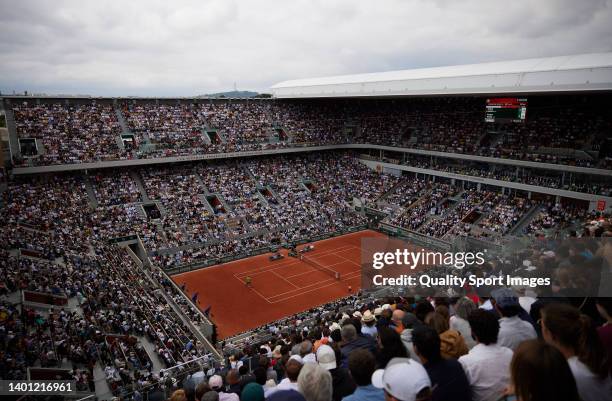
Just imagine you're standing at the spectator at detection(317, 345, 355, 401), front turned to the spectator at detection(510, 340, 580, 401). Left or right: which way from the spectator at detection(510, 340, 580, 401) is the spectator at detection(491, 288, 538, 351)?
left

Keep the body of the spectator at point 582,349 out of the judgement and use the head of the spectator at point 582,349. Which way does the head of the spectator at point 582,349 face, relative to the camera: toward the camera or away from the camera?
away from the camera

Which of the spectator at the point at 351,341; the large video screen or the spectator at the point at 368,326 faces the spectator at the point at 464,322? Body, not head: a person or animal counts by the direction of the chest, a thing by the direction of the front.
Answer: the large video screen

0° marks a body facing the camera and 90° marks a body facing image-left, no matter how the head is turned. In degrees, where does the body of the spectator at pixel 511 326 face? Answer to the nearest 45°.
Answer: approximately 135°

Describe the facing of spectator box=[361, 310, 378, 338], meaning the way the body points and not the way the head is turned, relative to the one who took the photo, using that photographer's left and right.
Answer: facing away from the viewer and to the left of the viewer

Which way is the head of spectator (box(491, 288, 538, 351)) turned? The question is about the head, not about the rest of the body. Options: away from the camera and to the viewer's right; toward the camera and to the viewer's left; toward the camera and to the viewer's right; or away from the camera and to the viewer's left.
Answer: away from the camera and to the viewer's left

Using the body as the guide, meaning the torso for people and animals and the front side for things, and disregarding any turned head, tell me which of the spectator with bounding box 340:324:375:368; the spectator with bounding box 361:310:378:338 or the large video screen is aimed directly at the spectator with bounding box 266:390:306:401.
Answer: the large video screen

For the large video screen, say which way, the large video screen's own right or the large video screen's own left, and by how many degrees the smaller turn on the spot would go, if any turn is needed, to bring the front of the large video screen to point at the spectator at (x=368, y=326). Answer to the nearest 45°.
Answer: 0° — it already faces them

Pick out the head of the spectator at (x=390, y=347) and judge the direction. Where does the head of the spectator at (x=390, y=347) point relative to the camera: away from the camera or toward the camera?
away from the camera

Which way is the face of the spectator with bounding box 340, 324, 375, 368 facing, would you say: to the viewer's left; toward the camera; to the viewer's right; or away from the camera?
away from the camera

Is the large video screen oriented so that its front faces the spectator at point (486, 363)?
yes
